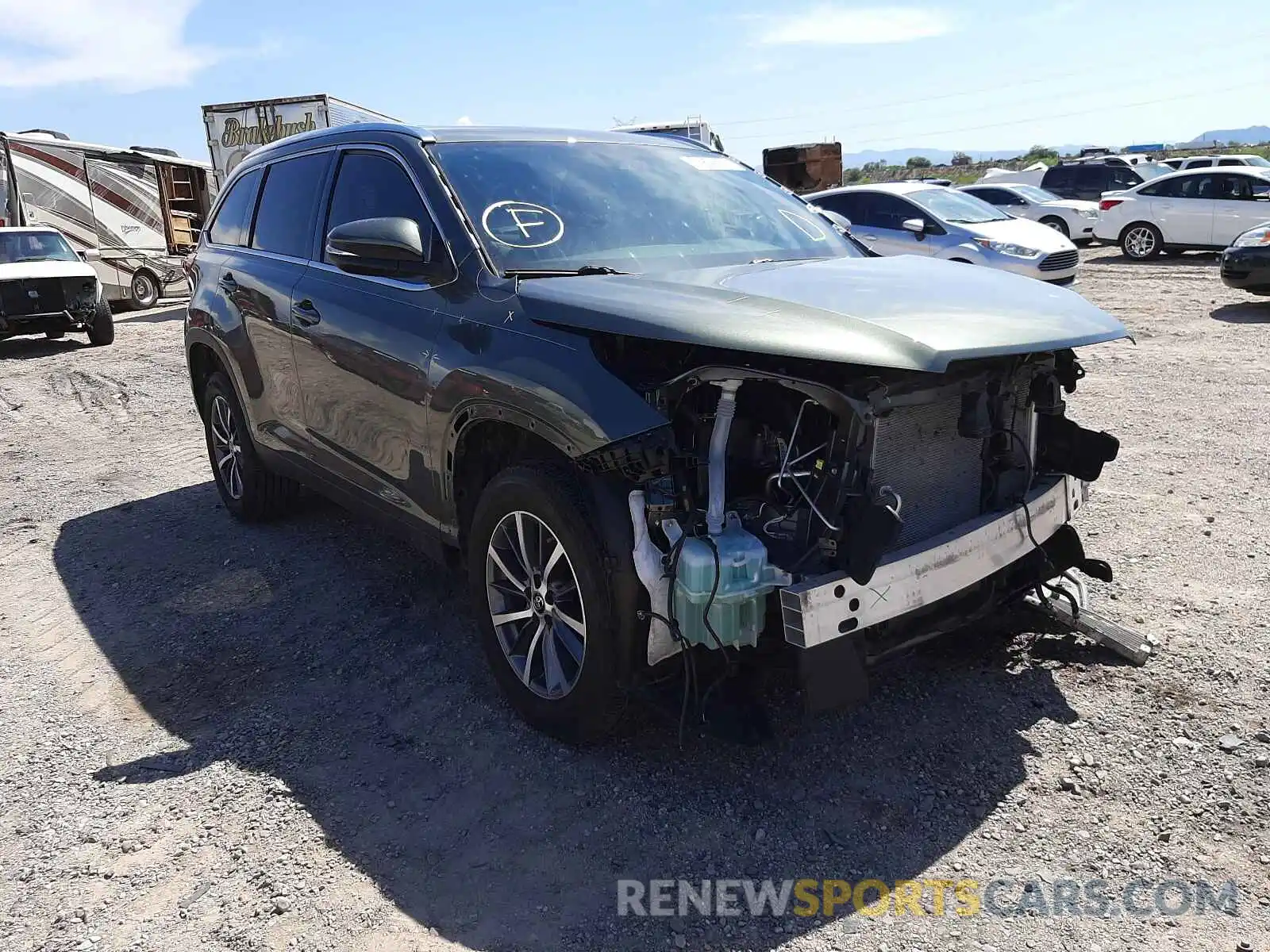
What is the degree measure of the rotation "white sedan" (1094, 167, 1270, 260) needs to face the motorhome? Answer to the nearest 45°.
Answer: approximately 180°

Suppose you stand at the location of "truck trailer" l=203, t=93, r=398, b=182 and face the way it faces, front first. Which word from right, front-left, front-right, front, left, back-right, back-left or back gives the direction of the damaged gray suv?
back-right

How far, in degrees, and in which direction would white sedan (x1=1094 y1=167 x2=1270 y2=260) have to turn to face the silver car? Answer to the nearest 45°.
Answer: approximately 135° to its right

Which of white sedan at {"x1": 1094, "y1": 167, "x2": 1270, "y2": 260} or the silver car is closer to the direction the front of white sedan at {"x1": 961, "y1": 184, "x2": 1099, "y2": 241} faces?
the white sedan

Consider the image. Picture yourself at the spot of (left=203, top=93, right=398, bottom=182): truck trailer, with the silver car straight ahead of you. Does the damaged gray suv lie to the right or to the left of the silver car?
right

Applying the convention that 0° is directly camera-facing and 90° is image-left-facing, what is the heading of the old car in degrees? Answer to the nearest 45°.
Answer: approximately 0°

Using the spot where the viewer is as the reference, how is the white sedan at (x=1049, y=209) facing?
facing the viewer and to the right of the viewer

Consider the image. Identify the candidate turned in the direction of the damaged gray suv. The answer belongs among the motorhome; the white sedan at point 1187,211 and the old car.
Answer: the old car

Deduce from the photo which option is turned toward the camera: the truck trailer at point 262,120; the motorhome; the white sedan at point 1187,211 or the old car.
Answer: the old car

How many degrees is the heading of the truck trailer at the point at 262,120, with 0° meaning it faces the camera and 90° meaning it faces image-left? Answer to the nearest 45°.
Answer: approximately 225°

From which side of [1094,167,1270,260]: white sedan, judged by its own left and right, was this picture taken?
right

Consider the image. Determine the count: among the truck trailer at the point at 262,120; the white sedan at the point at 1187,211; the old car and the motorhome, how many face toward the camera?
1

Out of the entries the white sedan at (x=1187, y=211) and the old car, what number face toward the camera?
1
